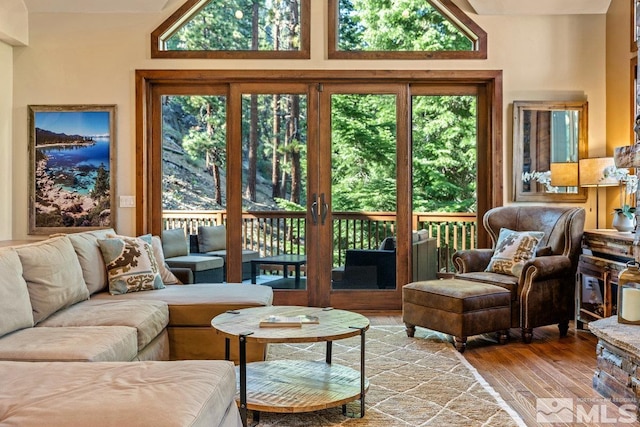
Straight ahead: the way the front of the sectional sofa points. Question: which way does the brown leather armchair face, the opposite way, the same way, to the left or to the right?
the opposite way

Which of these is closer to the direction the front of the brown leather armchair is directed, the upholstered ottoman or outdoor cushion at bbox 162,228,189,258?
the upholstered ottoman

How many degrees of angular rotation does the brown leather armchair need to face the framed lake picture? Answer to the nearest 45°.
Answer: approximately 45° to its right

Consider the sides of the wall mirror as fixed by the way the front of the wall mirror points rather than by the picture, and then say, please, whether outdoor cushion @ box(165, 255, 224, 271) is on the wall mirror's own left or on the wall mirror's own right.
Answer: on the wall mirror's own right

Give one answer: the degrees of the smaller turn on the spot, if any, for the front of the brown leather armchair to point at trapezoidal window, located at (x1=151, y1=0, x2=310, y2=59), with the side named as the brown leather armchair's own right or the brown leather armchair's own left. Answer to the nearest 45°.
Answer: approximately 45° to the brown leather armchair's own right

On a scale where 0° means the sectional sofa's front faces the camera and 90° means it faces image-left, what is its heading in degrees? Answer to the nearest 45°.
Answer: approximately 270°
